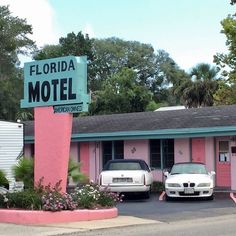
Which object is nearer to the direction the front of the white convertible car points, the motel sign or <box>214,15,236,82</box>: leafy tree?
the motel sign

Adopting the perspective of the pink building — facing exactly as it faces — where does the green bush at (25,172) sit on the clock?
The green bush is roughly at 1 o'clock from the pink building.

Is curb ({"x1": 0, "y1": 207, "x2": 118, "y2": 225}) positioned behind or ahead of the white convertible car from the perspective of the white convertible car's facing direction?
ahead

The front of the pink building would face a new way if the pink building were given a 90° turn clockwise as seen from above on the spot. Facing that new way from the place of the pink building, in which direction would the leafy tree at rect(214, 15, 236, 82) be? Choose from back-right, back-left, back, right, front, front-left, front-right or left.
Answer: back-right

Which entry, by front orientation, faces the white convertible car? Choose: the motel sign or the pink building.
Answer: the pink building

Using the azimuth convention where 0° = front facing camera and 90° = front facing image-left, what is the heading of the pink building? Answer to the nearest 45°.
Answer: approximately 0°

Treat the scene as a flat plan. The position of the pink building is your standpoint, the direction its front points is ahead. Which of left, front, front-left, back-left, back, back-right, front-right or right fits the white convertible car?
front

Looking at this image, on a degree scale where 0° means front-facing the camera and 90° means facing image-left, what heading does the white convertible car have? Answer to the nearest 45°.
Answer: approximately 0°

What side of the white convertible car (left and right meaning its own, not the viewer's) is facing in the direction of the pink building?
back

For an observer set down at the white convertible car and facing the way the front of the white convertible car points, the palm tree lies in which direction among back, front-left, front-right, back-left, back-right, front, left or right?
back

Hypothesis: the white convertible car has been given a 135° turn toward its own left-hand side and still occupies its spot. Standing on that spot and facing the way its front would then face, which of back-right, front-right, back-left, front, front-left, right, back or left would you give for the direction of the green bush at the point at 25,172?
back

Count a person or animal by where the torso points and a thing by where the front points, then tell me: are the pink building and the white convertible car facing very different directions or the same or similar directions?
same or similar directions

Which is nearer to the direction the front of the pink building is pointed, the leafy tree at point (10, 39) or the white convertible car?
the white convertible car

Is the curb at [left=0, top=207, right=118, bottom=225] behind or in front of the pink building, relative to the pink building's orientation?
in front

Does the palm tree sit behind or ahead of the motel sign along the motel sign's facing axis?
behind
